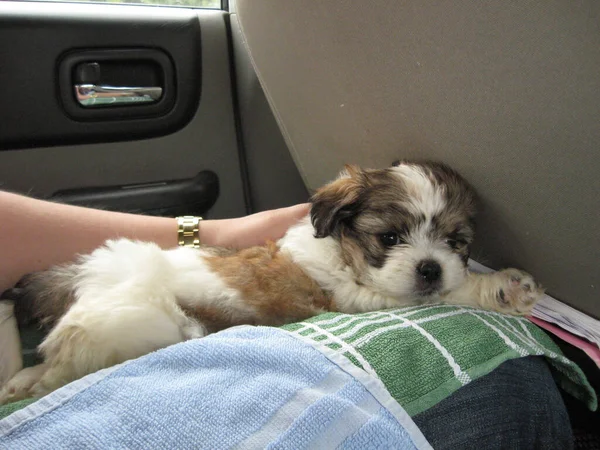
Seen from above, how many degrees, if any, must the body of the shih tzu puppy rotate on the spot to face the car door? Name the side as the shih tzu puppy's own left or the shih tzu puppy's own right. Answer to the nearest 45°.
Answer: approximately 135° to the shih tzu puppy's own left

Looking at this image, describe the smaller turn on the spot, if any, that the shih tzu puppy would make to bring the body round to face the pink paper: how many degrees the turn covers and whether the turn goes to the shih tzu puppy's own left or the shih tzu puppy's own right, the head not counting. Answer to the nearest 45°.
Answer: approximately 45° to the shih tzu puppy's own right

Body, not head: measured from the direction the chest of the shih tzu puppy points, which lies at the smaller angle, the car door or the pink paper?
the pink paper

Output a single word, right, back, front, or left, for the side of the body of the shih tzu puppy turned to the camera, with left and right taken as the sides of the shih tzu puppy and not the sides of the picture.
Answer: right
